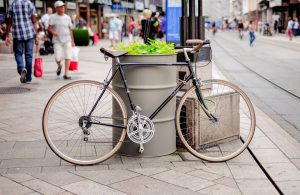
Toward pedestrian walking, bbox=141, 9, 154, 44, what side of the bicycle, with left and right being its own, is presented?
left

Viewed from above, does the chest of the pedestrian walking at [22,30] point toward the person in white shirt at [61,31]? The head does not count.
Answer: no

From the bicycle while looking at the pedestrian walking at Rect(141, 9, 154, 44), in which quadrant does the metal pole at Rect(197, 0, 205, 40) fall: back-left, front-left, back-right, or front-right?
front-right

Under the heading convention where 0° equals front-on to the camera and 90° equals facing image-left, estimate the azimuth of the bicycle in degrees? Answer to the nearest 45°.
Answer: approximately 270°

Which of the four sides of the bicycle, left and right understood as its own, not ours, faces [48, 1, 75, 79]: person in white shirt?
left

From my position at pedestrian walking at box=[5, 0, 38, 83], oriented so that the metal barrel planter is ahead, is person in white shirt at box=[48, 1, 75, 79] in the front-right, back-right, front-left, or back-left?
back-left

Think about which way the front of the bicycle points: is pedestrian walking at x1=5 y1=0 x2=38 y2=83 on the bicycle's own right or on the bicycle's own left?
on the bicycle's own left

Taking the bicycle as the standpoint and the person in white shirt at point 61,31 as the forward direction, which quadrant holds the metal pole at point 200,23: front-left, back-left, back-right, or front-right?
front-right

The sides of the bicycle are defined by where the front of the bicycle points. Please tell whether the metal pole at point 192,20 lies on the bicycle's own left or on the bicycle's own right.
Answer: on the bicycle's own left

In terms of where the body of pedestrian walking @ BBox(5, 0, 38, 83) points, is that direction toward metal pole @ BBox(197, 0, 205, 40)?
no

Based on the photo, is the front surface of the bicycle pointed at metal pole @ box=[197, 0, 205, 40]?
no
